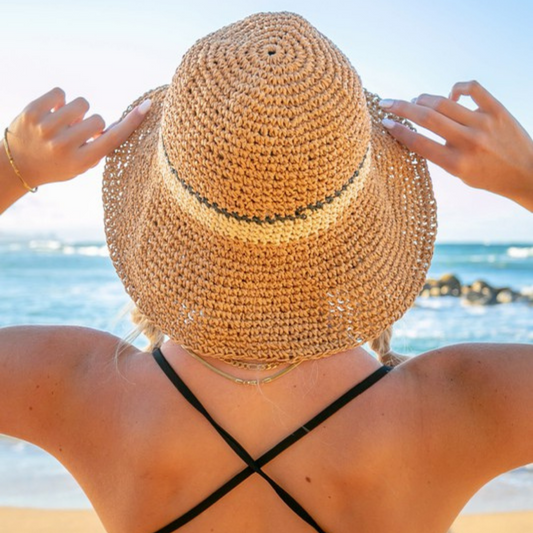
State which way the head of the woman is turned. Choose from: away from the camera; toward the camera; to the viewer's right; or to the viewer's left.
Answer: away from the camera

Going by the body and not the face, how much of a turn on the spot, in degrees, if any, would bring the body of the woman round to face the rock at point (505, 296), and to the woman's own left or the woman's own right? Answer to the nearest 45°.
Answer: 0° — they already face it

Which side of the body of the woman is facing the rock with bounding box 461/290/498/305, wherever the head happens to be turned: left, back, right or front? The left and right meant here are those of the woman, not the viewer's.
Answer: front

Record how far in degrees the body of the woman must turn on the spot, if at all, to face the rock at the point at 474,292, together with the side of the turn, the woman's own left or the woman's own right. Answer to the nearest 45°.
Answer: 0° — they already face it

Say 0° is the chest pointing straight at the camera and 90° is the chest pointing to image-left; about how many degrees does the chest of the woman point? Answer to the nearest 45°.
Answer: approximately 180°

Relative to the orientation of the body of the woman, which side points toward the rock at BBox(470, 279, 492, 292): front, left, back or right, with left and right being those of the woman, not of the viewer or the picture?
front
